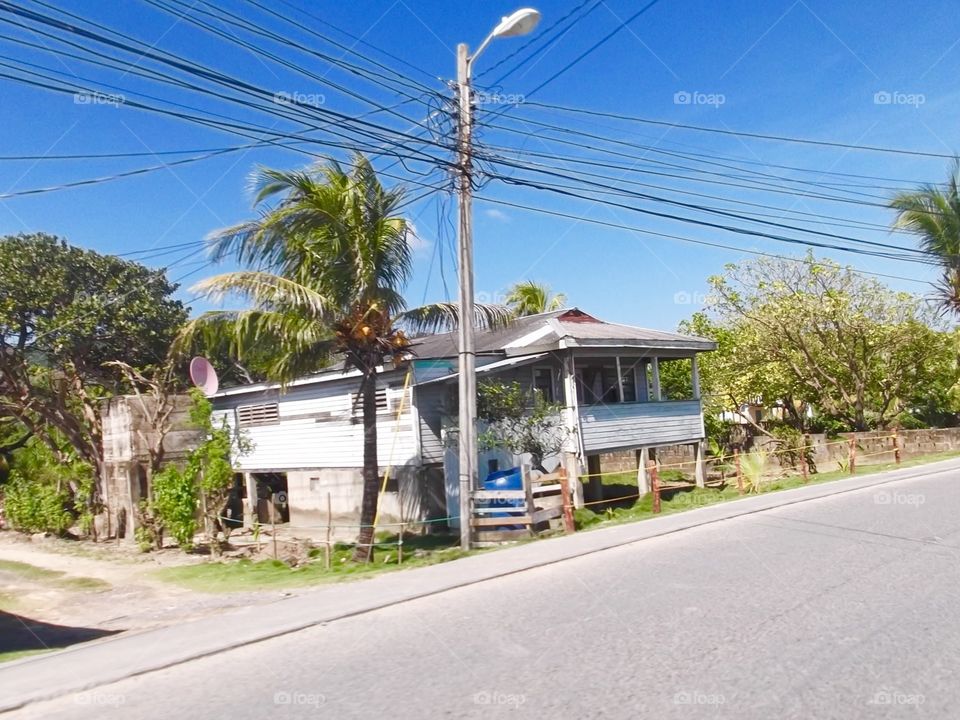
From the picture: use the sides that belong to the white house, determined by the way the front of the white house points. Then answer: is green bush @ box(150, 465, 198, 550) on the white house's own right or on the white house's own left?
on the white house's own right

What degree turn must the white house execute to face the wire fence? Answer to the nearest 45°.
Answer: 0° — it already faces it

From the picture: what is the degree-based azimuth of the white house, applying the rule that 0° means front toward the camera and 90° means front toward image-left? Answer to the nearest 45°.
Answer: approximately 315°

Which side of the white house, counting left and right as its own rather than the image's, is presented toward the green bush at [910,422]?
left

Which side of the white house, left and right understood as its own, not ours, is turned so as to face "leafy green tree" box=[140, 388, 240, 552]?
right

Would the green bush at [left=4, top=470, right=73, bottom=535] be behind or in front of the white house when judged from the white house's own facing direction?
behind

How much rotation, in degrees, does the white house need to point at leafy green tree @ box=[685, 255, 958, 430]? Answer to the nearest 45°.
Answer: approximately 90° to its left

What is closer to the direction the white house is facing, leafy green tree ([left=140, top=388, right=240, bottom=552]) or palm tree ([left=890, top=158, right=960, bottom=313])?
the palm tree

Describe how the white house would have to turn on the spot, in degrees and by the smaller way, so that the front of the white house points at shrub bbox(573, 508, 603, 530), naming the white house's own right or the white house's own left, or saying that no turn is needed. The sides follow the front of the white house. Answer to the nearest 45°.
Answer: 0° — it already faces it

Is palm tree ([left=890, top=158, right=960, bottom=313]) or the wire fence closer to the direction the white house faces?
the wire fence

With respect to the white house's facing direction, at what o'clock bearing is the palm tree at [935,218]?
The palm tree is roughly at 10 o'clock from the white house.

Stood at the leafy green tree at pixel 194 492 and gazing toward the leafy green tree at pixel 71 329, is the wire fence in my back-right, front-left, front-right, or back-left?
back-right
